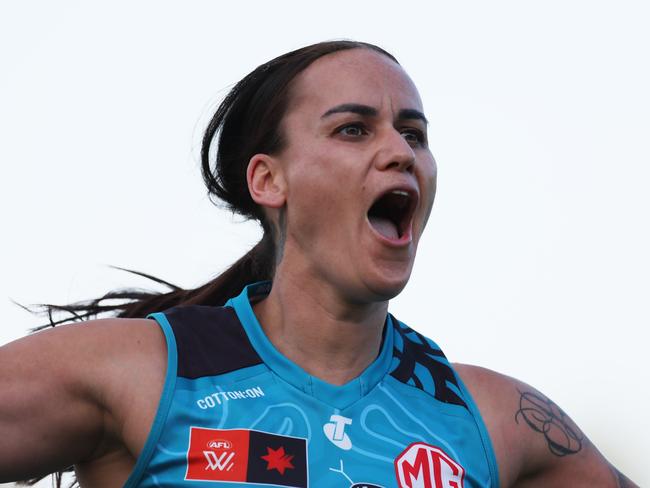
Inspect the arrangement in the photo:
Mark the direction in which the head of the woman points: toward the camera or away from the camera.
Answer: toward the camera

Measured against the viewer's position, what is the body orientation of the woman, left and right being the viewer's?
facing the viewer and to the right of the viewer
